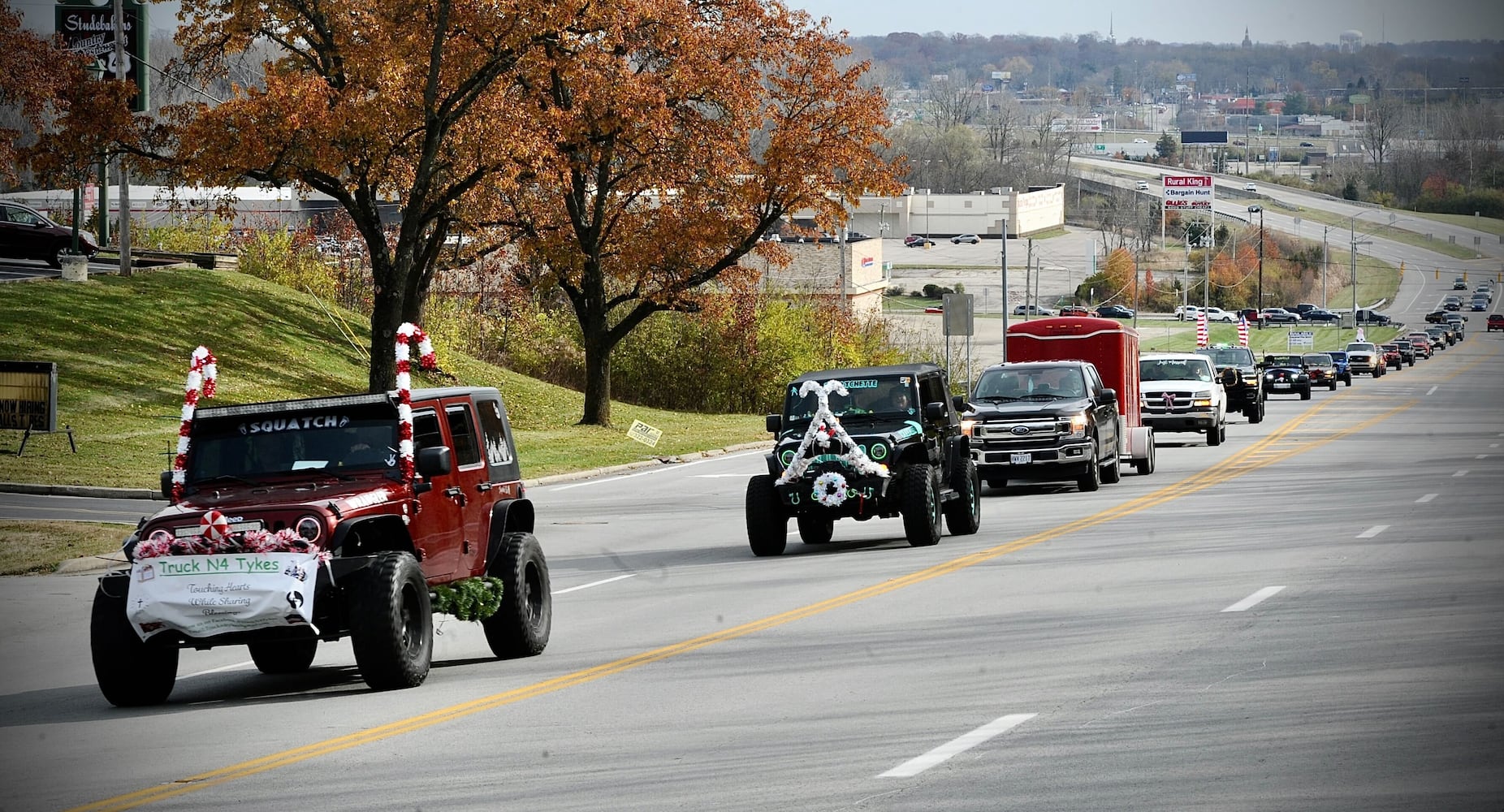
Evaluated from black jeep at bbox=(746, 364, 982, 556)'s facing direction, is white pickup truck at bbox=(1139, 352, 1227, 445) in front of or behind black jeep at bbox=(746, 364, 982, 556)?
behind

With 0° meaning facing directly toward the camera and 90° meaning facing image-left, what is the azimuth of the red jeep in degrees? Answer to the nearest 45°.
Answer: approximately 45°

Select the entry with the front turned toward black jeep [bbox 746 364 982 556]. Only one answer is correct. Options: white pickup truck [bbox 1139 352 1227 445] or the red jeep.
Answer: the white pickup truck

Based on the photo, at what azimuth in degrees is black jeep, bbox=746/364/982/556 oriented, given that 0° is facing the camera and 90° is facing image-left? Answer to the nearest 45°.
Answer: approximately 0°

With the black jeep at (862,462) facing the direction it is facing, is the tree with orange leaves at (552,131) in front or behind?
behind

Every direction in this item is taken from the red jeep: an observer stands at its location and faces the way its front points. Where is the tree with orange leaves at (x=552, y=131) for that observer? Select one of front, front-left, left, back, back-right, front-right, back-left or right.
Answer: back-right

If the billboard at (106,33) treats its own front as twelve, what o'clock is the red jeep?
The red jeep is roughly at 12 o'clock from the billboard.

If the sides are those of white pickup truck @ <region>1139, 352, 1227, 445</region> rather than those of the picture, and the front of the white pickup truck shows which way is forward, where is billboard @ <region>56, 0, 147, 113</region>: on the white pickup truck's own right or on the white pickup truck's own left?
on the white pickup truck's own right

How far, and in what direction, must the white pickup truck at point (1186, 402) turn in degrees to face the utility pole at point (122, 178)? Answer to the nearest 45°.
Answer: approximately 90° to its right
